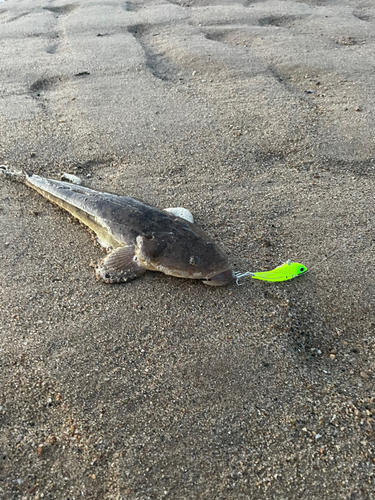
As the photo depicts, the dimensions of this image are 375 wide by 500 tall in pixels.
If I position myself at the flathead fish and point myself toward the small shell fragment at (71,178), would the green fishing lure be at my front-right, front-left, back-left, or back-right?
back-right

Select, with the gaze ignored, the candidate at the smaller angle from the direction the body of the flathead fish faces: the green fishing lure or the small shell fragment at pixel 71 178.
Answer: the green fishing lure

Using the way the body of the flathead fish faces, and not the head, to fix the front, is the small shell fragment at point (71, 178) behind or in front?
behind

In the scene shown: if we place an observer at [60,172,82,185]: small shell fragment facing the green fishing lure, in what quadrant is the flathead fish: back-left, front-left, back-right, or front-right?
front-right

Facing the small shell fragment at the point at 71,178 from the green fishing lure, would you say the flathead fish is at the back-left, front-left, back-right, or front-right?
front-left

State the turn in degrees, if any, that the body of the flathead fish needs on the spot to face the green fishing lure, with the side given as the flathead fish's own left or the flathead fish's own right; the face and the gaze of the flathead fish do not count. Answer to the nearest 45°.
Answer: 0° — it already faces it
